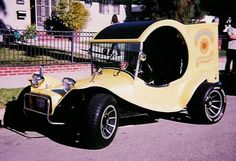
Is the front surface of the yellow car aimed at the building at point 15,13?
no

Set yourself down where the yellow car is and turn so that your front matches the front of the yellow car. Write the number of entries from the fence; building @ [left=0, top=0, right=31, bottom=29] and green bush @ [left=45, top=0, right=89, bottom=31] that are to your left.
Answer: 0

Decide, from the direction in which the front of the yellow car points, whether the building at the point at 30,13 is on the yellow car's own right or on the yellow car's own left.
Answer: on the yellow car's own right

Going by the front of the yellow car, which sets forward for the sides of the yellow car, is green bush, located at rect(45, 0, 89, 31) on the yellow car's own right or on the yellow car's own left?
on the yellow car's own right

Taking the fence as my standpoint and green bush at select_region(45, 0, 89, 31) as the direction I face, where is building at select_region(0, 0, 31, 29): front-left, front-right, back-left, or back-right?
front-left

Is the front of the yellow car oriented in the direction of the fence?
no

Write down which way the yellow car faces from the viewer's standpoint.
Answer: facing the viewer and to the left of the viewer
